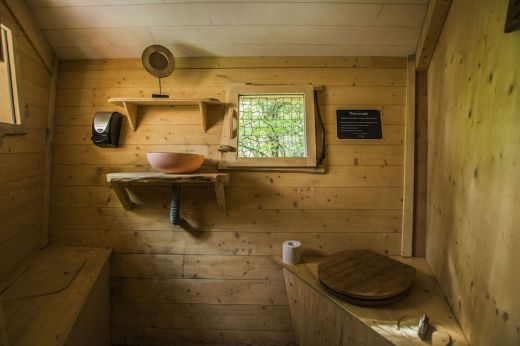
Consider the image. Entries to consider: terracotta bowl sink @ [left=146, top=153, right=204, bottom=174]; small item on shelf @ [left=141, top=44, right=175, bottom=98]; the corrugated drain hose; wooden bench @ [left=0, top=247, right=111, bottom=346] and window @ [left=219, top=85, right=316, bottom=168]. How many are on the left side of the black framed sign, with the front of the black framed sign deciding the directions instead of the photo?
0

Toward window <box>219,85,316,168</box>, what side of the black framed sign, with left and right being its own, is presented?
right

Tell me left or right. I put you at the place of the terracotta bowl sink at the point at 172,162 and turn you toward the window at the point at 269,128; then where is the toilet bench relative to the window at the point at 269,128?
right

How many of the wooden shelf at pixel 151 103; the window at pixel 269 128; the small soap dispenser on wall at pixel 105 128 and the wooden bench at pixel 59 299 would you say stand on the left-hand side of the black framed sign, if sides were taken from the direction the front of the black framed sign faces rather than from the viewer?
0

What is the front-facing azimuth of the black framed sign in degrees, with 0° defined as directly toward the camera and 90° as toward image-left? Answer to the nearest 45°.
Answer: approximately 0°

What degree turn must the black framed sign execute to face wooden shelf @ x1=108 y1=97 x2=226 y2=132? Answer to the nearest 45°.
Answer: approximately 90° to its right

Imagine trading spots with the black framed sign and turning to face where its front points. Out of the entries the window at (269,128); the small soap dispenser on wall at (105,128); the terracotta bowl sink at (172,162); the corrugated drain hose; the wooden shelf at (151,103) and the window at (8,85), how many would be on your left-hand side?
0

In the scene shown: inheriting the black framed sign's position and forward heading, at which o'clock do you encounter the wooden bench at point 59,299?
The wooden bench is roughly at 2 o'clock from the black framed sign.

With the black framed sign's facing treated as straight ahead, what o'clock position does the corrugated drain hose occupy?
The corrugated drain hose is roughly at 2 o'clock from the black framed sign.

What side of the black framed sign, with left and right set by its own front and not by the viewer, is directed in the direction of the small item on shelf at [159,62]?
right

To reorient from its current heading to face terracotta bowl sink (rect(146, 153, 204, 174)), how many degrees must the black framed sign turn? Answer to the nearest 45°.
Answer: approximately 45° to its right

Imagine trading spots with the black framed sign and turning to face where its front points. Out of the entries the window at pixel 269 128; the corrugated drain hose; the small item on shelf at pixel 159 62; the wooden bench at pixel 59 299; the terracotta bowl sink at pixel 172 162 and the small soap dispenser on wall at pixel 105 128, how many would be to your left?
0
